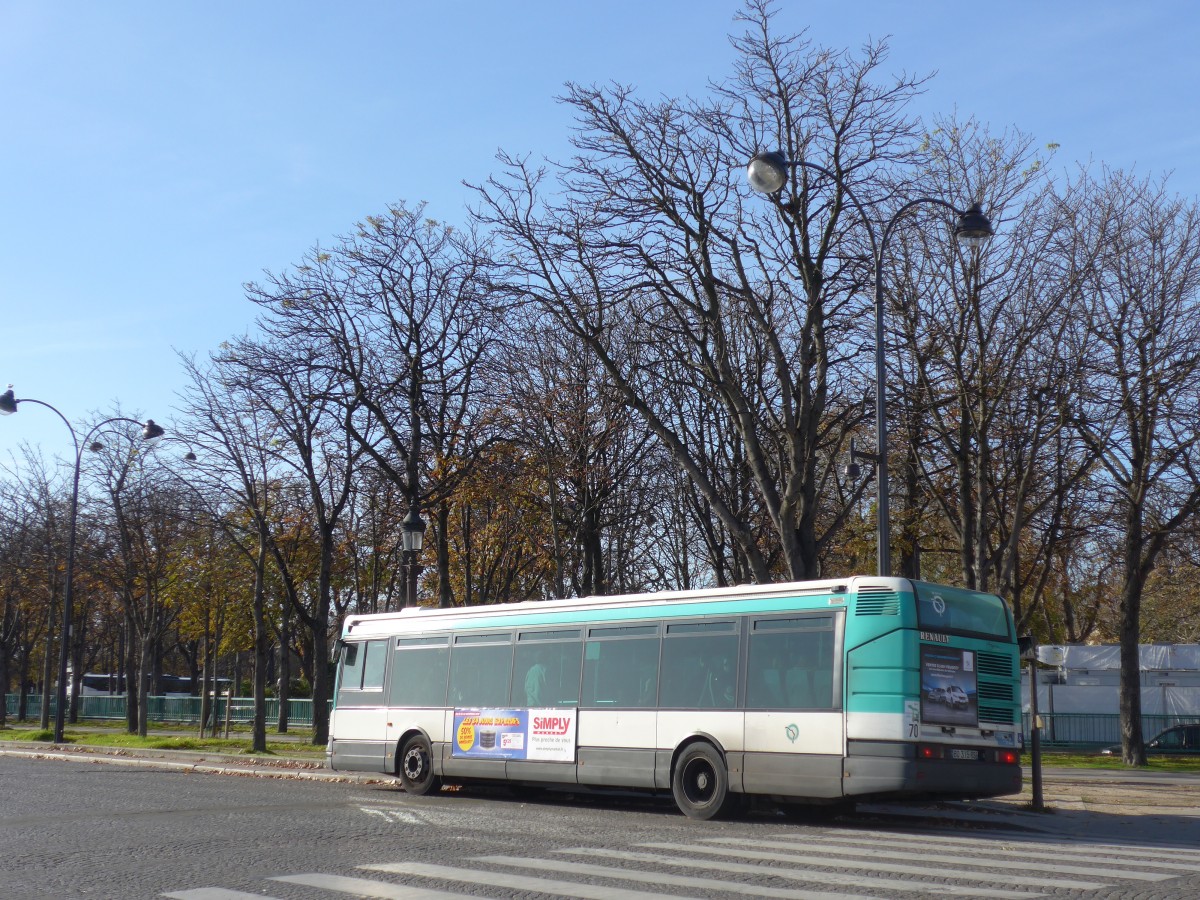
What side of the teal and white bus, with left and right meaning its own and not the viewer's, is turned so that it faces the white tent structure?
right

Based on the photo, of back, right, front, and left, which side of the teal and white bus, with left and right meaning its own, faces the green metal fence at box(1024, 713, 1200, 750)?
right

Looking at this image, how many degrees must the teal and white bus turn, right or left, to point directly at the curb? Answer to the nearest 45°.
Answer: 0° — it already faces it

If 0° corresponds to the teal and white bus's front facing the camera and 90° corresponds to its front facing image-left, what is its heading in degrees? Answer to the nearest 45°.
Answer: approximately 135°

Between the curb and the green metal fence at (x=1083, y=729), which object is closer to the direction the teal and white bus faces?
the curb
